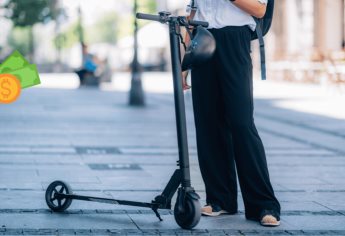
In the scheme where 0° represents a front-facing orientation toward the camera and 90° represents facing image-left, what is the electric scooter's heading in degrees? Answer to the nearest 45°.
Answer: approximately 315°

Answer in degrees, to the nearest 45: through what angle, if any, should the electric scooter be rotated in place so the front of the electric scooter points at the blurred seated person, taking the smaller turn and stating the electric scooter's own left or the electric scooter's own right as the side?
approximately 135° to the electric scooter's own left
